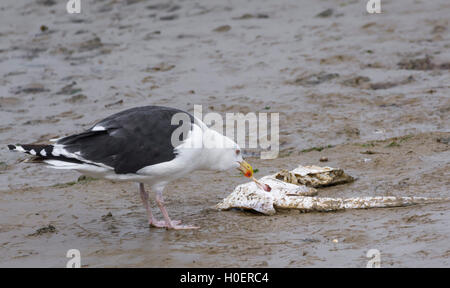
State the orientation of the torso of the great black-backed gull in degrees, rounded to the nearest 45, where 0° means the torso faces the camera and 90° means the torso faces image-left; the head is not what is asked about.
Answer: approximately 270°
